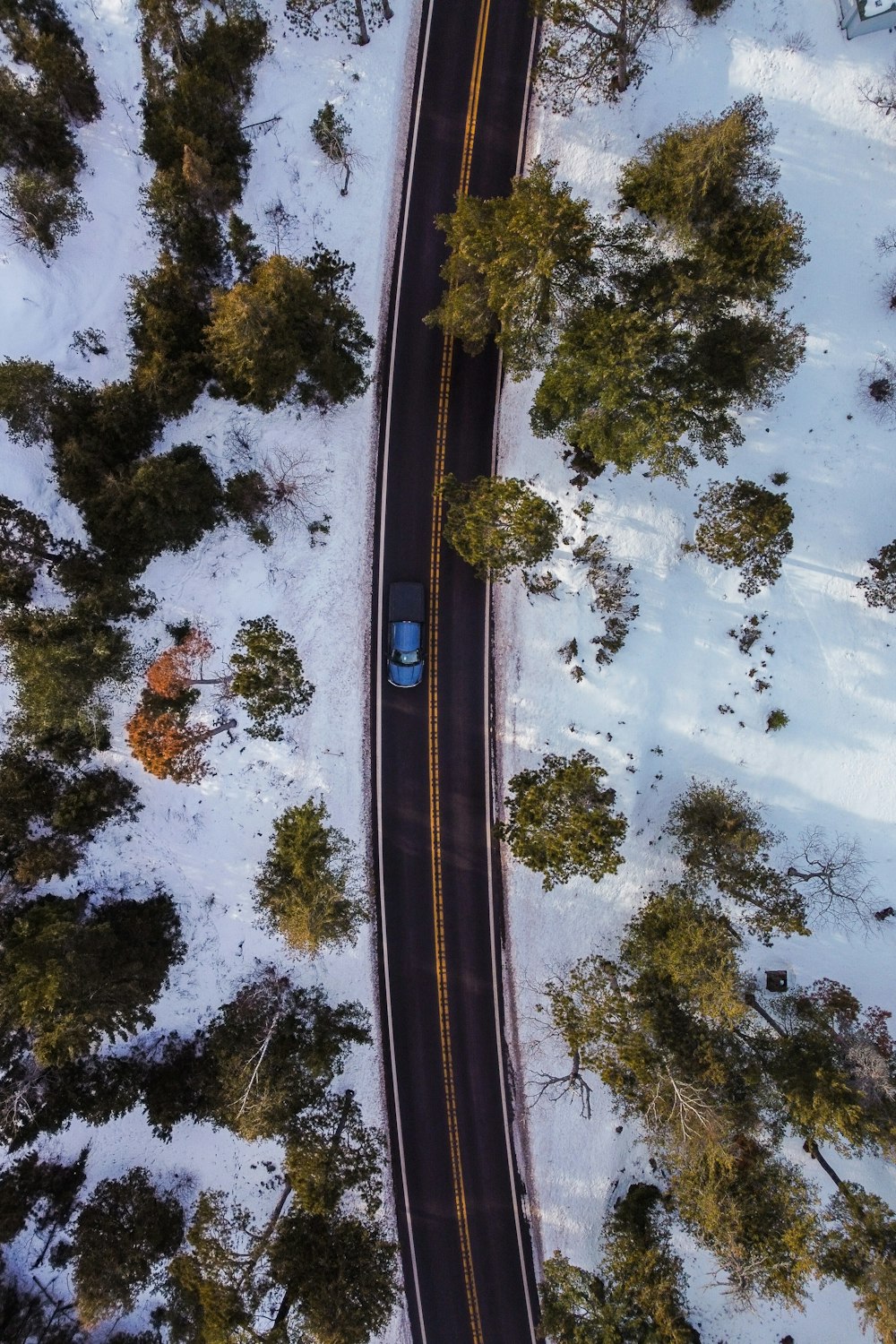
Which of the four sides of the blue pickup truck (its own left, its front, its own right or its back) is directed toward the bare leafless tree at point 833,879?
left

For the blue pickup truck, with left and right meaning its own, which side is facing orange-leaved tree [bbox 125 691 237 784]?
right

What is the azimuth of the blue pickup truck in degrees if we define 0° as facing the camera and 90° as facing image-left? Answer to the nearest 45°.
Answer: approximately 0°

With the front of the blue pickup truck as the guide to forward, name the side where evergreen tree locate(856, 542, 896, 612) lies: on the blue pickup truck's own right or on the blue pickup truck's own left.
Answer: on the blue pickup truck's own left

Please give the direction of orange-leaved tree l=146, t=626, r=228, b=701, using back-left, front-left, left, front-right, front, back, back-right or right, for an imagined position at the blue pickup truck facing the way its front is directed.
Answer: right
